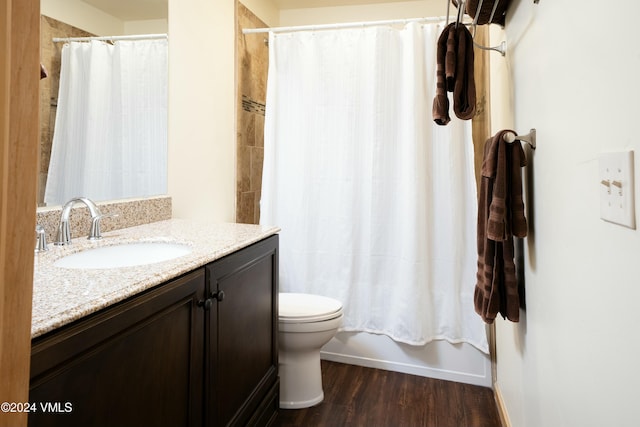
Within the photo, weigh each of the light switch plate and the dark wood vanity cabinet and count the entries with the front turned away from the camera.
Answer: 0

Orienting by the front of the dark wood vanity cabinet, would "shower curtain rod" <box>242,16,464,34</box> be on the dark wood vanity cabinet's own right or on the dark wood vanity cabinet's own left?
on the dark wood vanity cabinet's own left

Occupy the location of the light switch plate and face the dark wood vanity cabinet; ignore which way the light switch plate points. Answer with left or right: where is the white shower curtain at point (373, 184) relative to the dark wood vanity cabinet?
right

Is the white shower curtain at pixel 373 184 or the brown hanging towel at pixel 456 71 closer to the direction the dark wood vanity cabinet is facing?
the brown hanging towel

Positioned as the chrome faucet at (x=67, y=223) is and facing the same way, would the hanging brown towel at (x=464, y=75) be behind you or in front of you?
in front

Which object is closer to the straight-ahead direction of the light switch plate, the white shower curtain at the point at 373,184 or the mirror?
the mirror

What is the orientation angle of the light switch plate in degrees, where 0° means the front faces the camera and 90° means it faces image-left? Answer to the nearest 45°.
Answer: approximately 45°

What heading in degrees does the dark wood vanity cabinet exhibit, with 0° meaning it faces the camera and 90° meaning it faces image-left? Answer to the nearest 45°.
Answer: approximately 315°
